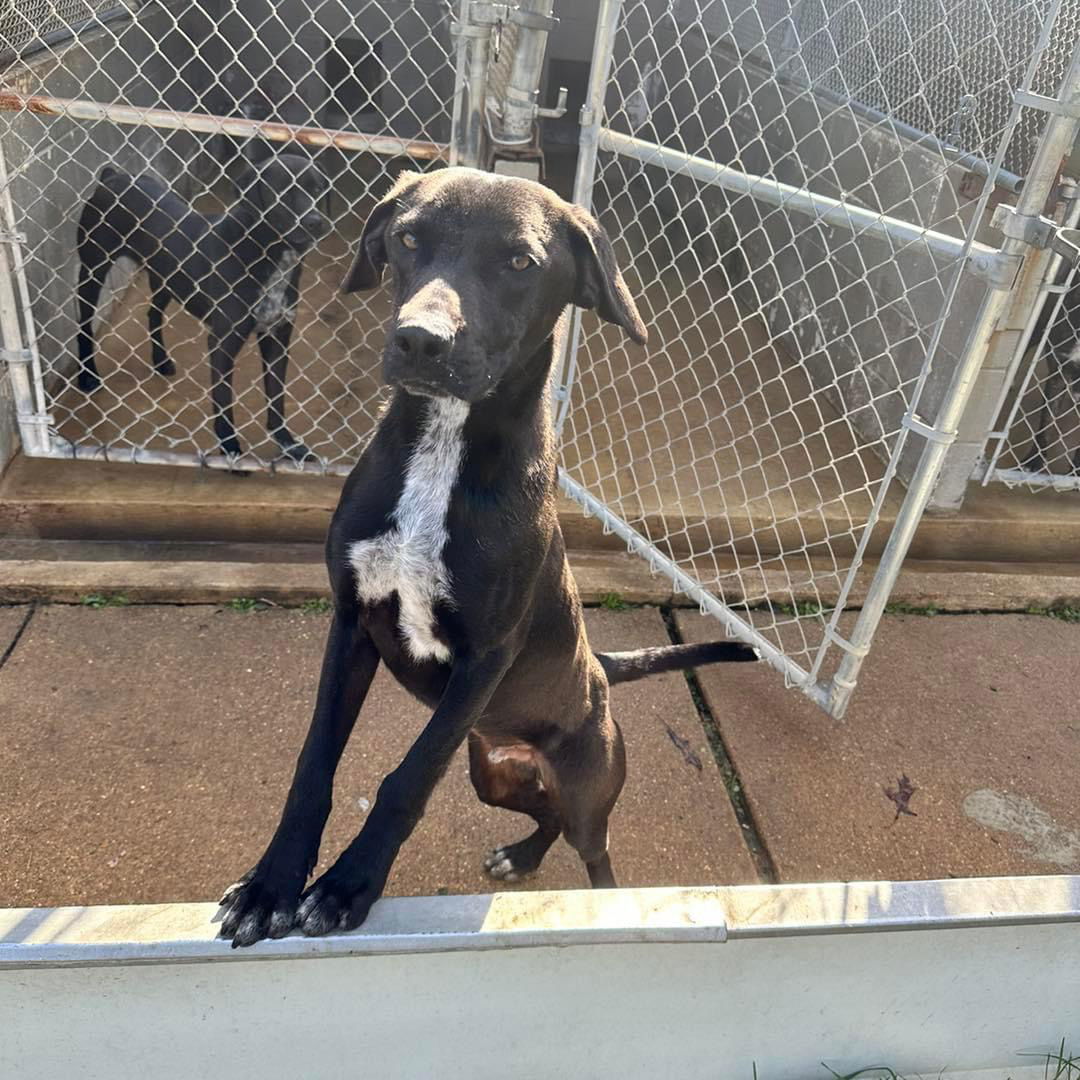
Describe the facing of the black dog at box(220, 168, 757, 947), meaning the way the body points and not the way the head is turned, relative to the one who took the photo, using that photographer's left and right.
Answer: facing the viewer and to the left of the viewer

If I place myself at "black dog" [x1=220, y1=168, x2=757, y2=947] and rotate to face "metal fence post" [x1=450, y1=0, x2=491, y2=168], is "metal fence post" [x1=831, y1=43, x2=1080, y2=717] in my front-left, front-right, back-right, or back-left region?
front-right

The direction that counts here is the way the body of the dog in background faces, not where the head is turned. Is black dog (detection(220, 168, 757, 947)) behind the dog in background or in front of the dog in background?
in front

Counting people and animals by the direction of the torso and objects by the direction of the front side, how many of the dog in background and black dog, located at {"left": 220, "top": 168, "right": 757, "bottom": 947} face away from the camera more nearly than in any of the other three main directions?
0

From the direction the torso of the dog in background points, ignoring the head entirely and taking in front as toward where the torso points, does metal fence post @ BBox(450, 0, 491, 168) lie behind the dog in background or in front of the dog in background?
in front

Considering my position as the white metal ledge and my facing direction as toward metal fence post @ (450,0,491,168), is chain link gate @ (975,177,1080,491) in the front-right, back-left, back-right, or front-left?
front-right

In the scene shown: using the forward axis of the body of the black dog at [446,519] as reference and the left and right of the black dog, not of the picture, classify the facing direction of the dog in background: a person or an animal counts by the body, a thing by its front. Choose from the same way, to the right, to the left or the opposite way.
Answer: to the left

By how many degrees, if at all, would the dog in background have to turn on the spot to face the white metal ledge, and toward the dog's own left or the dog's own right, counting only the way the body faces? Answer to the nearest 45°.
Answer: approximately 45° to the dog's own right

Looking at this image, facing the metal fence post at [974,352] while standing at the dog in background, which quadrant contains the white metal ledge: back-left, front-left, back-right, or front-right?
front-right

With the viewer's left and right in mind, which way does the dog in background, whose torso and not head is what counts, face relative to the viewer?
facing the viewer and to the right of the viewer

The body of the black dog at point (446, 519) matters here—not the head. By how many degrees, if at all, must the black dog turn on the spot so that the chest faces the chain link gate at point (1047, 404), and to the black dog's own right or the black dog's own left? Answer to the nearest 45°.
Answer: approximately 180°
